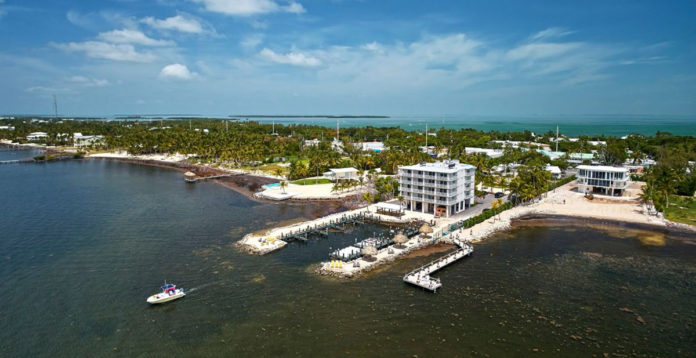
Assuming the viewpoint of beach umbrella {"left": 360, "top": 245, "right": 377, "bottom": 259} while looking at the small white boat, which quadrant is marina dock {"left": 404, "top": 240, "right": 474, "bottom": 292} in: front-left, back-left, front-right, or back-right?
back-left

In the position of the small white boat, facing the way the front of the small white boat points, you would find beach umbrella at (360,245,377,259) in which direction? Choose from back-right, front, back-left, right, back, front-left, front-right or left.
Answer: back-left

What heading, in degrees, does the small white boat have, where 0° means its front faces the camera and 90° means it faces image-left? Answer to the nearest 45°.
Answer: approximately 45°

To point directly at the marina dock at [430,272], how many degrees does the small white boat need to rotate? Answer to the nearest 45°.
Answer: approximately 135° to its left

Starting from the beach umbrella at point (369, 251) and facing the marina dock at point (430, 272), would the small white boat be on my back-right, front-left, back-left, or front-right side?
back-right
